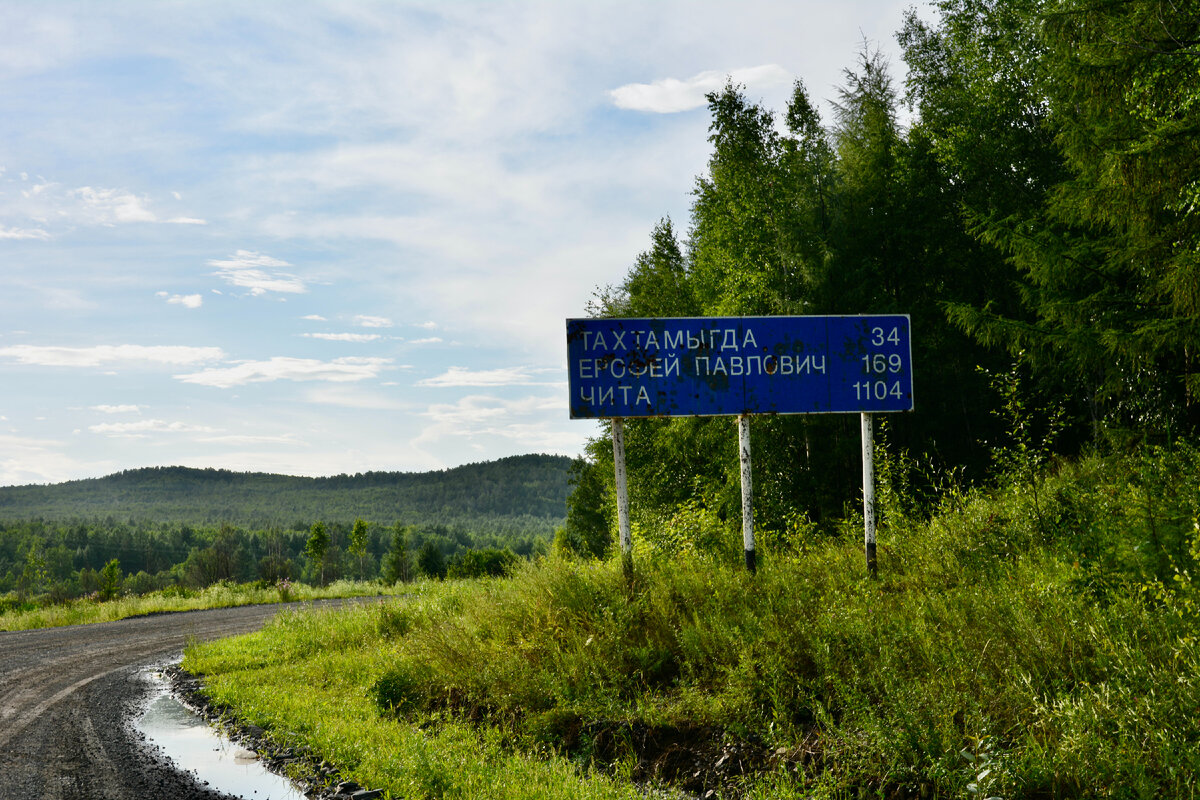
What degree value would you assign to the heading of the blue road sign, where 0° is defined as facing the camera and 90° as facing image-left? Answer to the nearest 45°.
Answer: approximately 0°

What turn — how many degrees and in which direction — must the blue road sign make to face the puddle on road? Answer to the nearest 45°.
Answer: approximately 45° to its right
